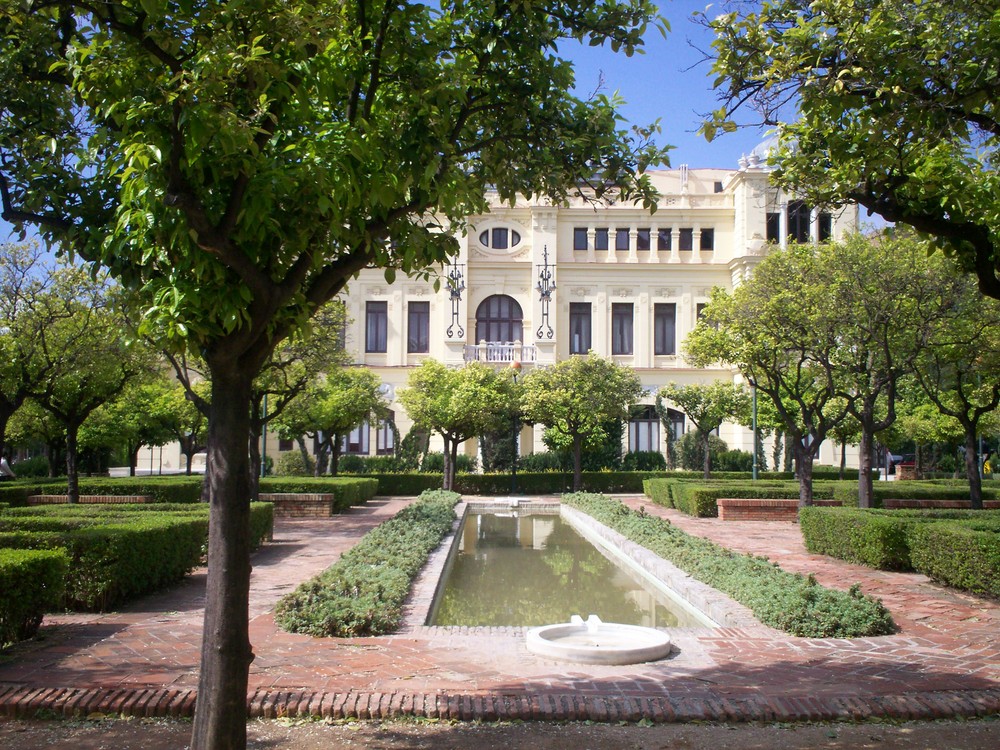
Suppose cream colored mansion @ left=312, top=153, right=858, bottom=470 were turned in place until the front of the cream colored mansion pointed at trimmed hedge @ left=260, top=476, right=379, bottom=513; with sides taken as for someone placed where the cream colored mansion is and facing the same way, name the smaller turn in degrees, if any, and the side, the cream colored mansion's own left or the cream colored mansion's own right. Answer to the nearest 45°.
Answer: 0° — it already faces it

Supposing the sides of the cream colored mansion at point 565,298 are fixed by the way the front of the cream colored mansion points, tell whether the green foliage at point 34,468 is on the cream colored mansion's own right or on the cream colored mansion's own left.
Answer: on the cream colored mansion's own right

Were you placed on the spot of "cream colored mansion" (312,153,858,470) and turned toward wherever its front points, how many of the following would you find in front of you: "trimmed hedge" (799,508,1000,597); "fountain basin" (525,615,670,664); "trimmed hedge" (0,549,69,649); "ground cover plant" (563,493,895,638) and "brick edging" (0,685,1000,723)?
5

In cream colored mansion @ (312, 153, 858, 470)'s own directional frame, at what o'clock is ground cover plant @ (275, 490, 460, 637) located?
The ground cover plant is roughly at 12 o'clock from the cream colored mansion.

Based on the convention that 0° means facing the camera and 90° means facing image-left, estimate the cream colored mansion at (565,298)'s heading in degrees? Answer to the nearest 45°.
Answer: approximately 0°

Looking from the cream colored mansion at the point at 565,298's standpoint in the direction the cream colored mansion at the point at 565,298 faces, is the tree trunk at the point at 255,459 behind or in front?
in front

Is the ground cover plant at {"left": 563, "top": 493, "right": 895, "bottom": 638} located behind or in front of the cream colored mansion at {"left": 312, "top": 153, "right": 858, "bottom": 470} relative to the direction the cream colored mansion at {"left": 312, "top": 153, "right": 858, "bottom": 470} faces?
in front

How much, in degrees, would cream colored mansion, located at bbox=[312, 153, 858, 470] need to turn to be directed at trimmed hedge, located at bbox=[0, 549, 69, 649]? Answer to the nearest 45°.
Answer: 0° — it already faces it

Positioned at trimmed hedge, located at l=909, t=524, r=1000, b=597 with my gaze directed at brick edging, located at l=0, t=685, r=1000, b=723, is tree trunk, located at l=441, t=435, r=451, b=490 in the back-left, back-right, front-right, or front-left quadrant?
back-right

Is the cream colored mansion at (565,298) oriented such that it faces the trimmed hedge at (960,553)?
yes

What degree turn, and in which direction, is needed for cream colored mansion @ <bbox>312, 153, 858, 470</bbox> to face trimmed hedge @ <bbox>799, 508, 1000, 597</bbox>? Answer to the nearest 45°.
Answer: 0° — it already faces it

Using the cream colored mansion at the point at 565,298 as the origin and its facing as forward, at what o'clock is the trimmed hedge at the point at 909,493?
The trimmed hedge is roughly at 11 o'clock from the cream colored mansion.

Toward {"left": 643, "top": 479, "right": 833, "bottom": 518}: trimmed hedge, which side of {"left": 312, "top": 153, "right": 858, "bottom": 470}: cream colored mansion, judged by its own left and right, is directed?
front

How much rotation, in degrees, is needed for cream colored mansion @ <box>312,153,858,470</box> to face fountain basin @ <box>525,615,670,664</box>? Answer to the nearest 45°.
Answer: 0° — it already faces it
